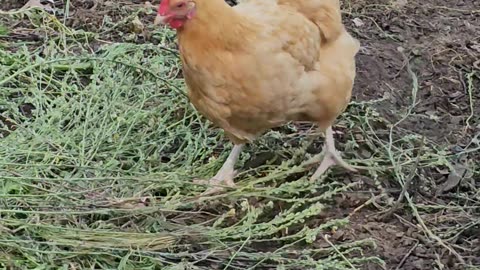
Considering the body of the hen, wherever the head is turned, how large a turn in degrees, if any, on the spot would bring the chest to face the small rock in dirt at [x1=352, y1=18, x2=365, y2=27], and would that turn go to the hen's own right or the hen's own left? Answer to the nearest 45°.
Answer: approximately 135° to the hen's own right

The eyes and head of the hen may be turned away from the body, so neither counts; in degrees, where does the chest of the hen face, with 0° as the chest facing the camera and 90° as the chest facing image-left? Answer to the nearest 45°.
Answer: approximately 45°

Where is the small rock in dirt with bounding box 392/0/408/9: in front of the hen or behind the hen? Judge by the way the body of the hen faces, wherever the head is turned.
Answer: behind

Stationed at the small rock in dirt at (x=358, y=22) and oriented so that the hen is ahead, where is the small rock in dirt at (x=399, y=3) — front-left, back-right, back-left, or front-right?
back-left
